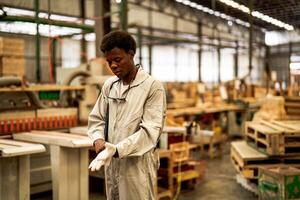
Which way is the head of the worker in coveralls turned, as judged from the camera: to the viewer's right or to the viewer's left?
to the viewer's left

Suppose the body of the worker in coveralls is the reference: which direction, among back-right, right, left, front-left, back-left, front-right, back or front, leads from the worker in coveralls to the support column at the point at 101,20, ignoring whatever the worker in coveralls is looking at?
back-right

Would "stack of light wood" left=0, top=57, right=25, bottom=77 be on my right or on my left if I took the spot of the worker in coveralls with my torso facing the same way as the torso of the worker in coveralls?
on my right

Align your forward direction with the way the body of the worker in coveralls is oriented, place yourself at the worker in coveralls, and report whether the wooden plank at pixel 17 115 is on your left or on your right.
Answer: on your right

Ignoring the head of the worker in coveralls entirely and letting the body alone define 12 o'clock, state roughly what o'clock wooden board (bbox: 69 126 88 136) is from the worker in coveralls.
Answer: The wooden board is roughly at 4 o'clock from the worker in coveralls.

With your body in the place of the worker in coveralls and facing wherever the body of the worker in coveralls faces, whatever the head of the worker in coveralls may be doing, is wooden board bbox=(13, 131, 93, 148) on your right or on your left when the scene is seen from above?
on your right

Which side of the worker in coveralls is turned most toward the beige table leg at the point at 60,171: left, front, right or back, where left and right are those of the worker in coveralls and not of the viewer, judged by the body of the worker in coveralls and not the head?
right

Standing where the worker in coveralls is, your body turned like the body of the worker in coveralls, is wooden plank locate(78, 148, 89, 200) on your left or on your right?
on your right

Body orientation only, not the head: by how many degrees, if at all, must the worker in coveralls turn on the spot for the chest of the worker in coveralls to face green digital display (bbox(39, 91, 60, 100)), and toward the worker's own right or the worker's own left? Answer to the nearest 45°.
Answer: approximately 135° to the worker's own right

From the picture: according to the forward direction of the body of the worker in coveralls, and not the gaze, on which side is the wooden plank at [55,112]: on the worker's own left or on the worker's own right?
on the worker's own right

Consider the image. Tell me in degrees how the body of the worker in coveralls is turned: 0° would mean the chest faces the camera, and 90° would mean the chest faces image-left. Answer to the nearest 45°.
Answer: approximately 45°

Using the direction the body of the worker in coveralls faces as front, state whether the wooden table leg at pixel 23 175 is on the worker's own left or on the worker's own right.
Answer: on the worker's own right
